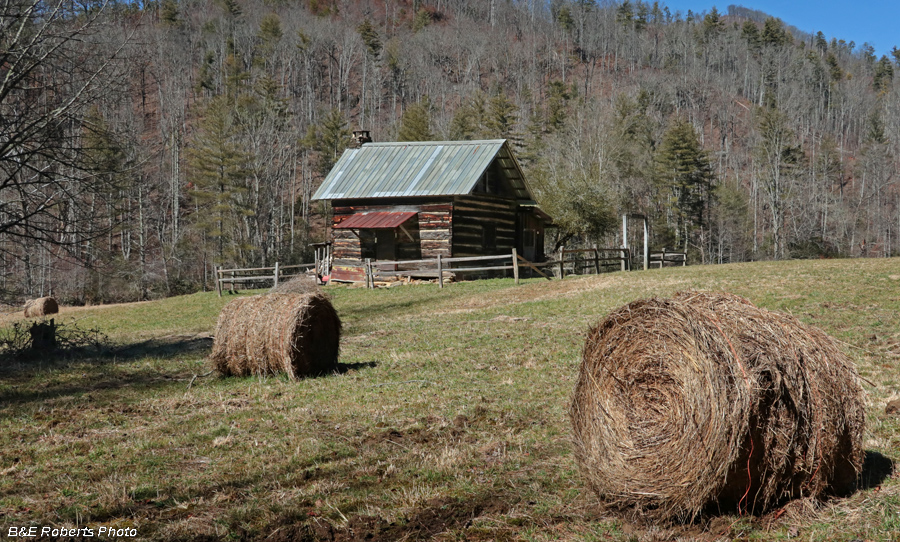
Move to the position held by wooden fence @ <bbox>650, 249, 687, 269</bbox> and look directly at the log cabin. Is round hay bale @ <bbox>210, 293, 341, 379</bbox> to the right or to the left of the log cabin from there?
left

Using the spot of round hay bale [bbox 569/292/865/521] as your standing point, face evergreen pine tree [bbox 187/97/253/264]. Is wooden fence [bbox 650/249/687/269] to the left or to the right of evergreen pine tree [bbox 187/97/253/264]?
right

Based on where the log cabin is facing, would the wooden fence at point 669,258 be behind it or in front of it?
behind

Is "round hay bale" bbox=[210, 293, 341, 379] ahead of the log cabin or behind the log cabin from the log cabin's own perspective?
ahead

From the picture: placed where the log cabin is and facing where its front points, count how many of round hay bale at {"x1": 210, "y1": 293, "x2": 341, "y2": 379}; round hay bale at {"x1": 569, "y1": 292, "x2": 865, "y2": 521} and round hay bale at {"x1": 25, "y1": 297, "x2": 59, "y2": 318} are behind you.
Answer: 0

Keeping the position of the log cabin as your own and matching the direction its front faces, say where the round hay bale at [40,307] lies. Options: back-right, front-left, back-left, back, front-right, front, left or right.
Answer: front-right

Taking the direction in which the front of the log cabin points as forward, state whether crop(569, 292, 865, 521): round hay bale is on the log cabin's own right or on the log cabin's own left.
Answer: on the log cabin's own left

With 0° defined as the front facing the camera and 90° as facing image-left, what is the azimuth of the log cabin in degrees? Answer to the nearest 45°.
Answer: approximately 45°

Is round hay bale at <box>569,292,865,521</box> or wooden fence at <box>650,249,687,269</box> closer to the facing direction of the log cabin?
the round hay bale

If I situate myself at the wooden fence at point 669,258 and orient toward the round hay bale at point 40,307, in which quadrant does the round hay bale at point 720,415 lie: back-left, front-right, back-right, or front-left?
front-left

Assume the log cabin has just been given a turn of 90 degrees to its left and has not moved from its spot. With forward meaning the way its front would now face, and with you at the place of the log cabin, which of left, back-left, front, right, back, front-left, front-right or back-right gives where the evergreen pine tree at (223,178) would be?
back
